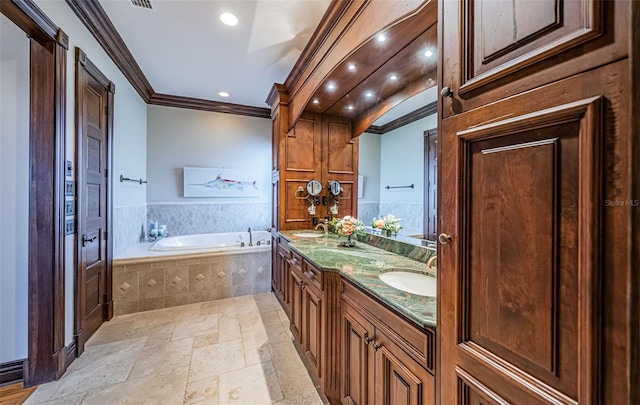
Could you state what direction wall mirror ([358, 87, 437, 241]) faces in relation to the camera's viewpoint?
facing the viewer and to the left of the viewer

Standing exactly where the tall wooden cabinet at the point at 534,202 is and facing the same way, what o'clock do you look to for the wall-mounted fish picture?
The wall-mounted fish picture is roughly at 2 o'clock from the tall wooden cabinet.

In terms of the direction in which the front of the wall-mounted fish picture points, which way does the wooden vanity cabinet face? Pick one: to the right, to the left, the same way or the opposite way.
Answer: to the right

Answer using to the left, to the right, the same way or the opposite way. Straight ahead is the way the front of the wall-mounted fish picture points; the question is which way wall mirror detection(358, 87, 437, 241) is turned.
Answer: to the right

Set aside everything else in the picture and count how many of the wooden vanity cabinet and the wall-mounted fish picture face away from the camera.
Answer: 0

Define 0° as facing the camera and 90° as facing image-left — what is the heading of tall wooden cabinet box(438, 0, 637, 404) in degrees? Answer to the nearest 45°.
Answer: approximately 45°

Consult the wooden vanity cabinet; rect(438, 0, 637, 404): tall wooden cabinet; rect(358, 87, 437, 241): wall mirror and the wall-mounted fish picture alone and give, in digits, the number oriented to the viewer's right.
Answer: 0

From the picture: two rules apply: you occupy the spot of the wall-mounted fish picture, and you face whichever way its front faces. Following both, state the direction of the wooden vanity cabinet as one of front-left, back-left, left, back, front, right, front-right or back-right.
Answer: front

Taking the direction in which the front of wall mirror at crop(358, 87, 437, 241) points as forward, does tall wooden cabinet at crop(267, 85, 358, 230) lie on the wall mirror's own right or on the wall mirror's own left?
on the wall mirror's own right

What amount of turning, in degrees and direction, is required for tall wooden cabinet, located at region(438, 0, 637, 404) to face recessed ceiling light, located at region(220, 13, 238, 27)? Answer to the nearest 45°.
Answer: approximately 45° to its right

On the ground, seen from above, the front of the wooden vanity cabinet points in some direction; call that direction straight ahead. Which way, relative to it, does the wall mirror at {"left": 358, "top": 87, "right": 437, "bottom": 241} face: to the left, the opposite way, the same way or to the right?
the same way

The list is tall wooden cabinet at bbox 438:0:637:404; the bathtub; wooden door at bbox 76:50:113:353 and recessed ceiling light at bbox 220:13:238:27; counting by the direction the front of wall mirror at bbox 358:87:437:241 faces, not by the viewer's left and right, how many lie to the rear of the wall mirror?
0

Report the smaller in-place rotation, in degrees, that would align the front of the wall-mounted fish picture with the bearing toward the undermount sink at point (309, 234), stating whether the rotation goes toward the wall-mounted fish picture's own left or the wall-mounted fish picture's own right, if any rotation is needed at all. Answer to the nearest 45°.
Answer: approximately 45° to the wall-mounted fish picture's own left

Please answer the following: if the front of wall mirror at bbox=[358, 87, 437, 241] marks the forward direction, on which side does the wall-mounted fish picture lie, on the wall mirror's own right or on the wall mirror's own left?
on the wall mirror's own right

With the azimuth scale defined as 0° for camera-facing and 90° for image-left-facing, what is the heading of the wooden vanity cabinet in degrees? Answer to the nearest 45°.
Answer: approximately 45°

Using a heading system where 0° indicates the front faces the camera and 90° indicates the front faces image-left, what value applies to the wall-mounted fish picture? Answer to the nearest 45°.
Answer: approximately 0°
